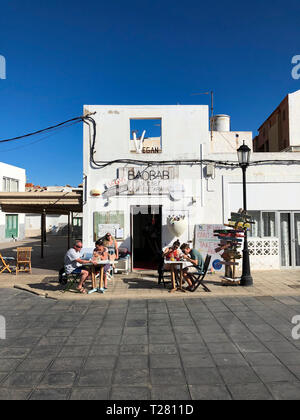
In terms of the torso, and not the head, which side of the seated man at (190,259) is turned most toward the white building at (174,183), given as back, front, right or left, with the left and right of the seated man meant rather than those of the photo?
right

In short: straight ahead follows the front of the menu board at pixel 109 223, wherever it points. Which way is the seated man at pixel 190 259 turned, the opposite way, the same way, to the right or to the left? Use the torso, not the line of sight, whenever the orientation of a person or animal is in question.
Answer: to the right

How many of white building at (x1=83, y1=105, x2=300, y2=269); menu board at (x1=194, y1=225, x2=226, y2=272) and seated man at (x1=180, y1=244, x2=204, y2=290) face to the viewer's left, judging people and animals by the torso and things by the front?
1

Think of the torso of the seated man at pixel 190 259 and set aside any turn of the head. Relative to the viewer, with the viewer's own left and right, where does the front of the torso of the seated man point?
facing to the left of the viewer

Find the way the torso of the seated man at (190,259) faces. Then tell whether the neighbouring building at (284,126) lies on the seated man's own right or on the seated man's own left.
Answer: on the seated man's own right

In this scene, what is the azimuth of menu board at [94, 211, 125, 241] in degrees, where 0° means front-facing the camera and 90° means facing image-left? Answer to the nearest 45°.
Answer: approximately 0°

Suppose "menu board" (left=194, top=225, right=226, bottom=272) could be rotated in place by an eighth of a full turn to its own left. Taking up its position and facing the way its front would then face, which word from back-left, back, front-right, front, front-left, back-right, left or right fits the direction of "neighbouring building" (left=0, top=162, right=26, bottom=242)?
back

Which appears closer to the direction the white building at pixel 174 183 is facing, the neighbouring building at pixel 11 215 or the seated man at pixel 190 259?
the seated man

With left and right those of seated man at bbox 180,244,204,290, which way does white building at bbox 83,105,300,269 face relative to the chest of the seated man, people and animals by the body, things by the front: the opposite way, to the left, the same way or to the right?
to the left
